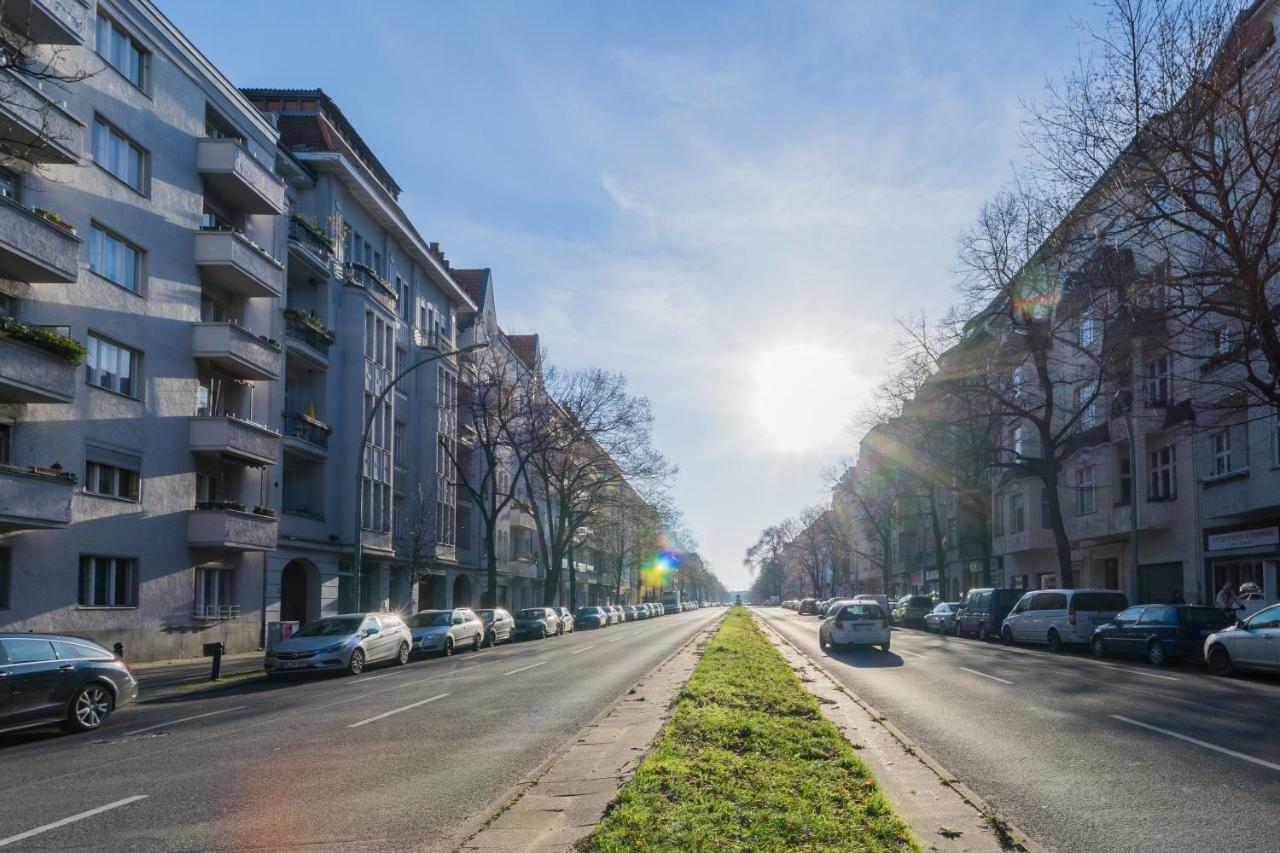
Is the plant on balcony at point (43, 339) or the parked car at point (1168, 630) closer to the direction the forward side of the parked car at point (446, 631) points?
the plant on balcony

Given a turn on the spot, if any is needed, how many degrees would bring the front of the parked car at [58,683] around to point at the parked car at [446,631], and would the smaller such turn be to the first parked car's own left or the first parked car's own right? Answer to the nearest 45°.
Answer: approximately 180°

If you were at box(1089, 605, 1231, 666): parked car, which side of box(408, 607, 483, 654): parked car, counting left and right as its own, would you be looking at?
left

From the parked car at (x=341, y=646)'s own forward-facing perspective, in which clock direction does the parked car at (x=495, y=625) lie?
the parked car at (x=495, y=625) is roughly at 5 o'clock from the parked car at (x=341, y=646).

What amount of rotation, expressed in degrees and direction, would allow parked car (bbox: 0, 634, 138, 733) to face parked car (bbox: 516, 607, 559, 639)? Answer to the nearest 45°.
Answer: approximately 180°
